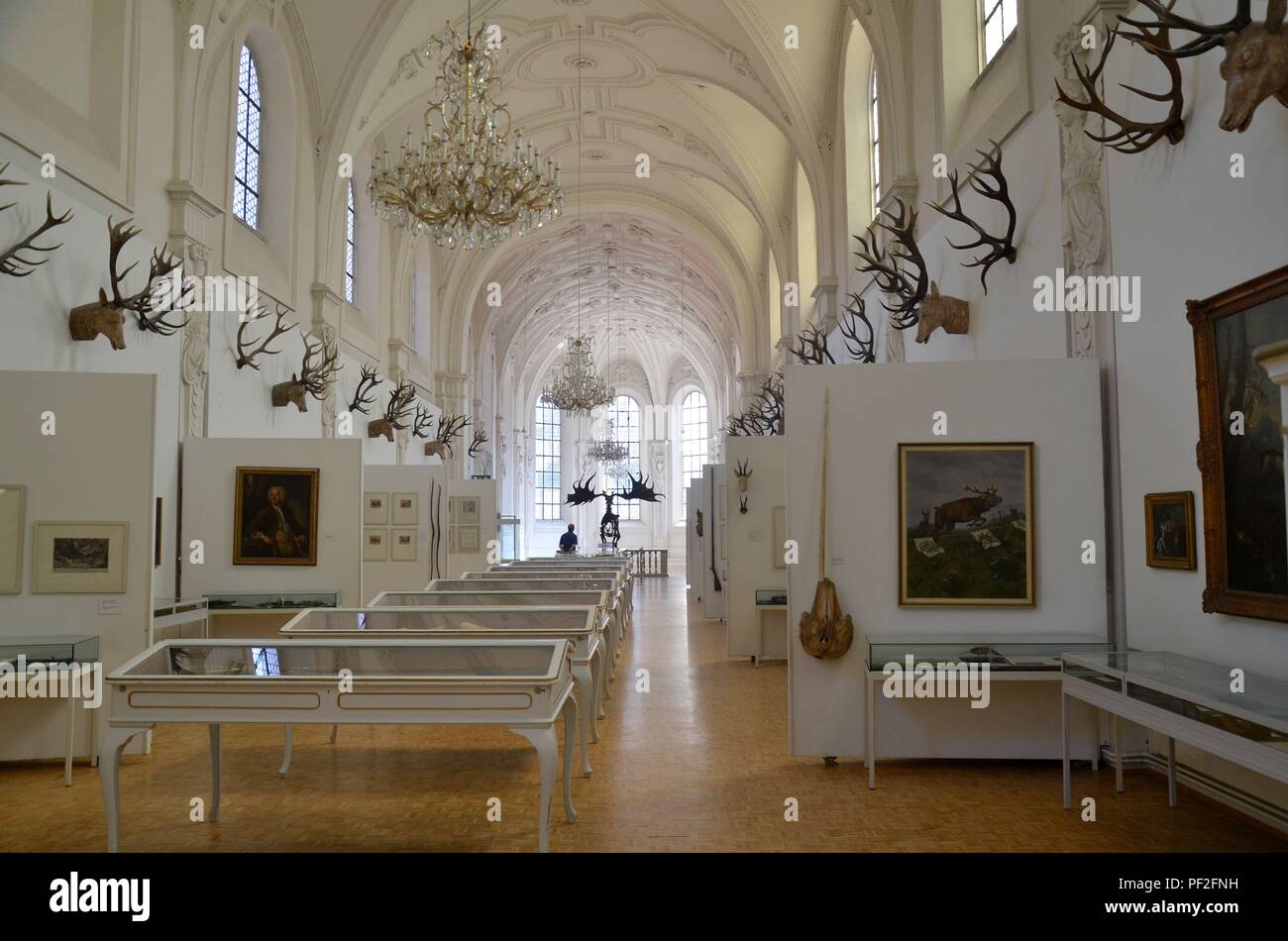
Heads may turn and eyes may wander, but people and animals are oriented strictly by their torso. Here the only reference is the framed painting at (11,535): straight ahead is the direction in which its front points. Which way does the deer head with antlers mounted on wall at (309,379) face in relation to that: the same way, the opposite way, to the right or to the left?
to the left

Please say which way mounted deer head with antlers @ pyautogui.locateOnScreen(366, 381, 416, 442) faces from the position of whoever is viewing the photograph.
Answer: facing to the right of the viewer

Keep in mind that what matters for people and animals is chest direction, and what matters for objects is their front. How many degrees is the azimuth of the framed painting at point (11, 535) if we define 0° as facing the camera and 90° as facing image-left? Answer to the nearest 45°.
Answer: approximately 0°

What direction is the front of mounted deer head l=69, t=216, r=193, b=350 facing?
to the viewer's right

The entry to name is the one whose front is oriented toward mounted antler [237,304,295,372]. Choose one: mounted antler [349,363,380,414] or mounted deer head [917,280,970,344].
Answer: the mounted deer head

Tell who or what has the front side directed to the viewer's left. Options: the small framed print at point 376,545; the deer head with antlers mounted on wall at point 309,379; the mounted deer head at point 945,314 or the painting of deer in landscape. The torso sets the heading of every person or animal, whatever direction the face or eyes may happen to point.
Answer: the mounted deer head

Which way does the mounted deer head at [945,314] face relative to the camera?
to the viewer's left

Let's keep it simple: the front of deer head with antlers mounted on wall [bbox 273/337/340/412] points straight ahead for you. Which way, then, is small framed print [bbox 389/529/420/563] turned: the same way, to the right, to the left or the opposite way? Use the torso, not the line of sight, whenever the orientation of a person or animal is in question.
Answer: to the right

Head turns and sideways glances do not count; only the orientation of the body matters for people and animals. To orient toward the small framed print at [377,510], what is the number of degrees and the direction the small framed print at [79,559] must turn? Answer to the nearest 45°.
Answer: approximately 135° to its left

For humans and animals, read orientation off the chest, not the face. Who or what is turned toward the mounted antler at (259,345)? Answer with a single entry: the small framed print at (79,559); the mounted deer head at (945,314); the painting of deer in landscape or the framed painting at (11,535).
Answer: the mounted deer head

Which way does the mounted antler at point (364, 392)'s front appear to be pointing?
to the viewer's right
